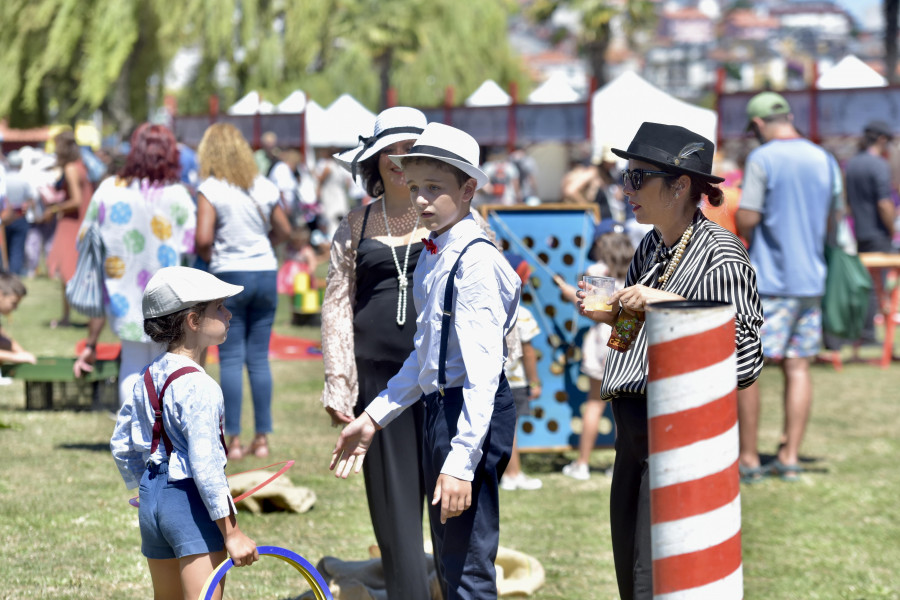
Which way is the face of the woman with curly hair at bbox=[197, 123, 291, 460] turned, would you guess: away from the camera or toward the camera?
away from the camera

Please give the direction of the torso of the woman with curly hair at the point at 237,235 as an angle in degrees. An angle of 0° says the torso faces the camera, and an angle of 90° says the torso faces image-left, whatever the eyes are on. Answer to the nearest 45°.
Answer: approximately 180°

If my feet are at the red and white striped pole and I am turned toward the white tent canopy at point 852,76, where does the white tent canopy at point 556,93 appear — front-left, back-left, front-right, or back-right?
front-left

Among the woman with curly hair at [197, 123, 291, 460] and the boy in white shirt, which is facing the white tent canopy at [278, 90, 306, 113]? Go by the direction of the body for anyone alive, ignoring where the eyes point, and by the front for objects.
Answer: the woman with curly hair

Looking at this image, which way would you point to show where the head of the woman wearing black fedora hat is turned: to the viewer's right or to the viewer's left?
to the viewer's left

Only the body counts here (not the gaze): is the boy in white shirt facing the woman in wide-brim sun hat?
no

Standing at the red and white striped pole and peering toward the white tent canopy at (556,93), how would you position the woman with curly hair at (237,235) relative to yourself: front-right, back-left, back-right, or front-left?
front-left

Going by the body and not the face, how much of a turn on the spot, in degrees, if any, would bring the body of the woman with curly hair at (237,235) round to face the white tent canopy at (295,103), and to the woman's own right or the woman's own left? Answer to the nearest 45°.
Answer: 0° — they already face it

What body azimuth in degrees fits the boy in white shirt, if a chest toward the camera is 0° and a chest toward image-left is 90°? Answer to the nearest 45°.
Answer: approximately 45°

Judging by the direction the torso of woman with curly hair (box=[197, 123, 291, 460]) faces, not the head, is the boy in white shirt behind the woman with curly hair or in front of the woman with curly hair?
behind

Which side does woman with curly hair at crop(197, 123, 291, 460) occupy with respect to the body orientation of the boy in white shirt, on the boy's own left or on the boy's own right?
on the boy's own right

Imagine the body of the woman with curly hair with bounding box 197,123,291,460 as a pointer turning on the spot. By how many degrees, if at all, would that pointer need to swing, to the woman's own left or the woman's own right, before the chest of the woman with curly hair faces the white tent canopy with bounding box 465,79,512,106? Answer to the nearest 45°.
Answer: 0° — they already face it

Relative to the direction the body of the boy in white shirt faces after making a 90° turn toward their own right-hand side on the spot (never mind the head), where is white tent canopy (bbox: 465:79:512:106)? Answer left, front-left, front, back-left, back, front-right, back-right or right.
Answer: front-right

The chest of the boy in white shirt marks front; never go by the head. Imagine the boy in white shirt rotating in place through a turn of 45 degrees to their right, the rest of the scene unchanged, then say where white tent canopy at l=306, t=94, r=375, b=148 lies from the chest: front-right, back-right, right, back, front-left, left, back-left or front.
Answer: right

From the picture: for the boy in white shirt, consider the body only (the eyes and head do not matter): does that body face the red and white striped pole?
no

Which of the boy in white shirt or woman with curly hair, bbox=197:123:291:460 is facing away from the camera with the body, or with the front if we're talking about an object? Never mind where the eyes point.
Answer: the woman with curly hair

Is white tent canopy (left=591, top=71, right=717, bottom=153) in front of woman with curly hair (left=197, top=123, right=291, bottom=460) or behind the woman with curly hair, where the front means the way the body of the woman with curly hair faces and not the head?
in front

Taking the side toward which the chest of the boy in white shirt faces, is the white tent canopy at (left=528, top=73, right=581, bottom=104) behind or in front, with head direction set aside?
behind
